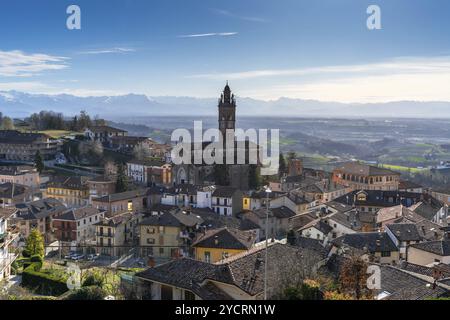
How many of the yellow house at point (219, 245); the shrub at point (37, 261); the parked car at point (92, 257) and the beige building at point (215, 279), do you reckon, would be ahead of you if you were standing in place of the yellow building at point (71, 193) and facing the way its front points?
4

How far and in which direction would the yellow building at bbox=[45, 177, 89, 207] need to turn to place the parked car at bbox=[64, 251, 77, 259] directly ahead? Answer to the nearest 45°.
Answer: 0° — it already faces it

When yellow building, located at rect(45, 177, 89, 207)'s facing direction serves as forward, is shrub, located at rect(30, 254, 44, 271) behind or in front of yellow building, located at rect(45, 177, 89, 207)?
in front

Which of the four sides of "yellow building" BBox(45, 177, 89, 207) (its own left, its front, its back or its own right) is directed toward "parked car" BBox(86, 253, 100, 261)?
front

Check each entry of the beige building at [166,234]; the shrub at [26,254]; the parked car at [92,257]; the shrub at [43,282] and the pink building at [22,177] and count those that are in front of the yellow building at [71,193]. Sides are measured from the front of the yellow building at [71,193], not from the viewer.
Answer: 4

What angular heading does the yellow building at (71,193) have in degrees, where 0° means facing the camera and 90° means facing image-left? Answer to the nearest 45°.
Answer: approximately 0°

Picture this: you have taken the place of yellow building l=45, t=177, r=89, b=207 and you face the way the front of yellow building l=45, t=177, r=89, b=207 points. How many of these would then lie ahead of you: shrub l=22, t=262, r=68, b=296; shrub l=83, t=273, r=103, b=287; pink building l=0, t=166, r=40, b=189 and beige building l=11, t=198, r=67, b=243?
3

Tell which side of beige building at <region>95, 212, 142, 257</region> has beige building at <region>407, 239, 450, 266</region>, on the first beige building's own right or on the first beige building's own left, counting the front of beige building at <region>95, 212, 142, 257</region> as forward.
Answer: on the first beige building's own left

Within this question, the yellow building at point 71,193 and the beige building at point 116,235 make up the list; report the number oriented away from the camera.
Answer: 0

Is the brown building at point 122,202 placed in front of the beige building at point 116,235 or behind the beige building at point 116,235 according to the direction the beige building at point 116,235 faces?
behind

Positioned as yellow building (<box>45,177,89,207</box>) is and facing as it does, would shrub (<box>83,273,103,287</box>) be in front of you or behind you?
in front

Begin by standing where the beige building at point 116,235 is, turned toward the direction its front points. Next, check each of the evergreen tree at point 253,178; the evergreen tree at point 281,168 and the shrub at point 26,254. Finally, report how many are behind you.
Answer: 2

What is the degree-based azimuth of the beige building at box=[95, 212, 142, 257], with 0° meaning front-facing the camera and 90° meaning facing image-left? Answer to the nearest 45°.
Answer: approximately 45°

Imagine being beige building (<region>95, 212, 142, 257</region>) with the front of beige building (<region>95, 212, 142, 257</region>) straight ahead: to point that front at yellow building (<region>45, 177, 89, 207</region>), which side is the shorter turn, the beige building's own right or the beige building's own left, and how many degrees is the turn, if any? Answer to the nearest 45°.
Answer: approximately 135° to the beige building's own right

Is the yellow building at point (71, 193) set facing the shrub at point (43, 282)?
yes

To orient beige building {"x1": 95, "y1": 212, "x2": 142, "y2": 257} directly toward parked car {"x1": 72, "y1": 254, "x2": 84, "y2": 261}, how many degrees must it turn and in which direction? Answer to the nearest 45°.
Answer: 0° — it already faces it
